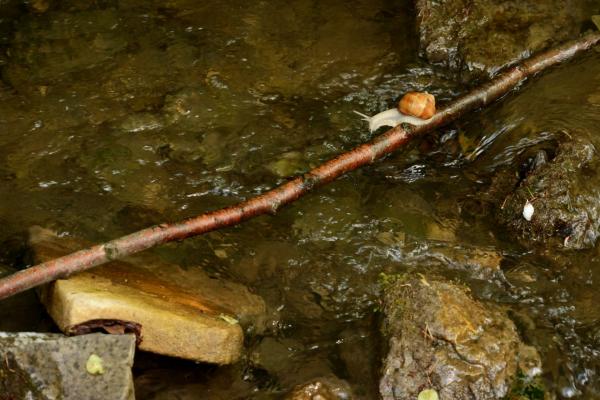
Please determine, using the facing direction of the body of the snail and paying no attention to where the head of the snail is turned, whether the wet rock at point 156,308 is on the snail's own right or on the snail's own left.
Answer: on the snail's own left

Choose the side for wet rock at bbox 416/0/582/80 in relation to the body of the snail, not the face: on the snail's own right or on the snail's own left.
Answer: on the snail's own right

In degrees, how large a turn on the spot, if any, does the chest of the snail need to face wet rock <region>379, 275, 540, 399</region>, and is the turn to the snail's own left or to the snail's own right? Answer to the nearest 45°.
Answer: approximately 90° to the snail's own left

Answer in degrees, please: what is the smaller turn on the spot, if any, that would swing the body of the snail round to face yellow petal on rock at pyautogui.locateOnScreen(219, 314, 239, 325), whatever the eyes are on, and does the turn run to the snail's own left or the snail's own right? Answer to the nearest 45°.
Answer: approximately 45° to the snail's own left

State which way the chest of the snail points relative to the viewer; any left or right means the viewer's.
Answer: facing to the left of the viewer

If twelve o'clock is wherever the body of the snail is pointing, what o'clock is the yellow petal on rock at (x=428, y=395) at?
The yellow petal on rock is roughly at 9 o'clock from the snail.

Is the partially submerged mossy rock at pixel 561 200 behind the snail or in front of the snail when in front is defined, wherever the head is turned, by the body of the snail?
behind

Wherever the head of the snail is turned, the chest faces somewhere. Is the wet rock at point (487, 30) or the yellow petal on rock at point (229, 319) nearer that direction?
the yellow petal on rock

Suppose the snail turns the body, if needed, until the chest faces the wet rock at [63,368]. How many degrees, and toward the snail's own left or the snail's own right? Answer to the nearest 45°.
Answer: approximately 45° to the snail's own left
